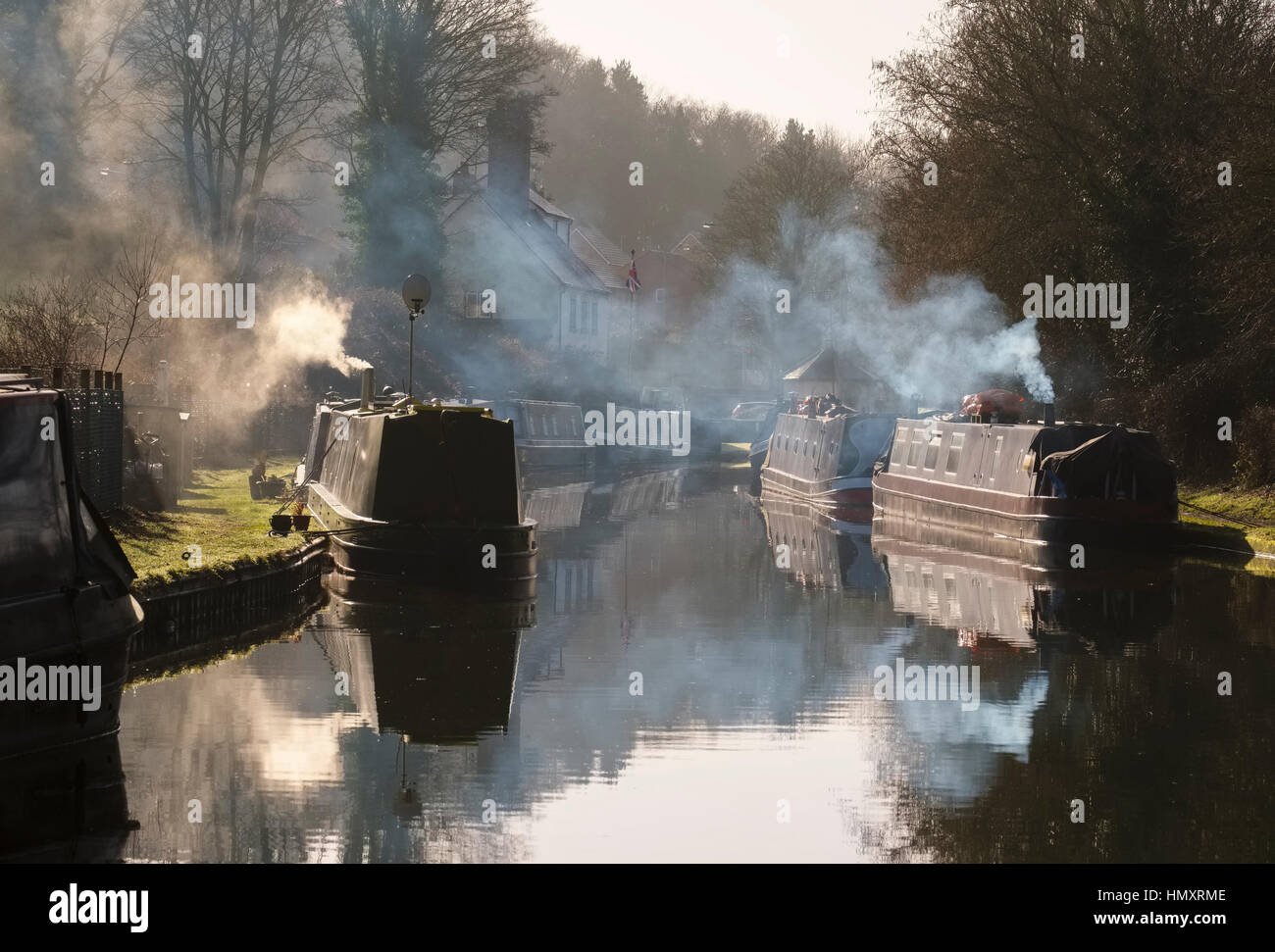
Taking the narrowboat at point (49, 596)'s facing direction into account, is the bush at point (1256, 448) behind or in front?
in front

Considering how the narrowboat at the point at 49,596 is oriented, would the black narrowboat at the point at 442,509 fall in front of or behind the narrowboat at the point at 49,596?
in front

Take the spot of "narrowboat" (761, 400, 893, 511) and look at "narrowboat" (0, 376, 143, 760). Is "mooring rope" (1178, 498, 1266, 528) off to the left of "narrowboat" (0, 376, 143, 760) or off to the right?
left

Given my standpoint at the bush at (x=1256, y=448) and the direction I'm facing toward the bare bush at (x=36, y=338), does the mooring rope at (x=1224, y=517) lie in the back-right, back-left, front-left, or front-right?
front-left

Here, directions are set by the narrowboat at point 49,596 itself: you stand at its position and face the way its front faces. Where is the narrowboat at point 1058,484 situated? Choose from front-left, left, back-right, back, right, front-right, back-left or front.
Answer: front

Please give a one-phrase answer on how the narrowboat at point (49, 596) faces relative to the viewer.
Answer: facing away from the viewer and to the right of the viewer

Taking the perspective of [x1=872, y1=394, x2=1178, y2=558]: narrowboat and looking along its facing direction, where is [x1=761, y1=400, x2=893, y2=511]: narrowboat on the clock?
[x1=761, y1=400, x2=893, y2=511]: narrowboat is roughly at 1 o'clock from [x1=872, y1=394, x2=1178, y2=558]: narrowboat.
